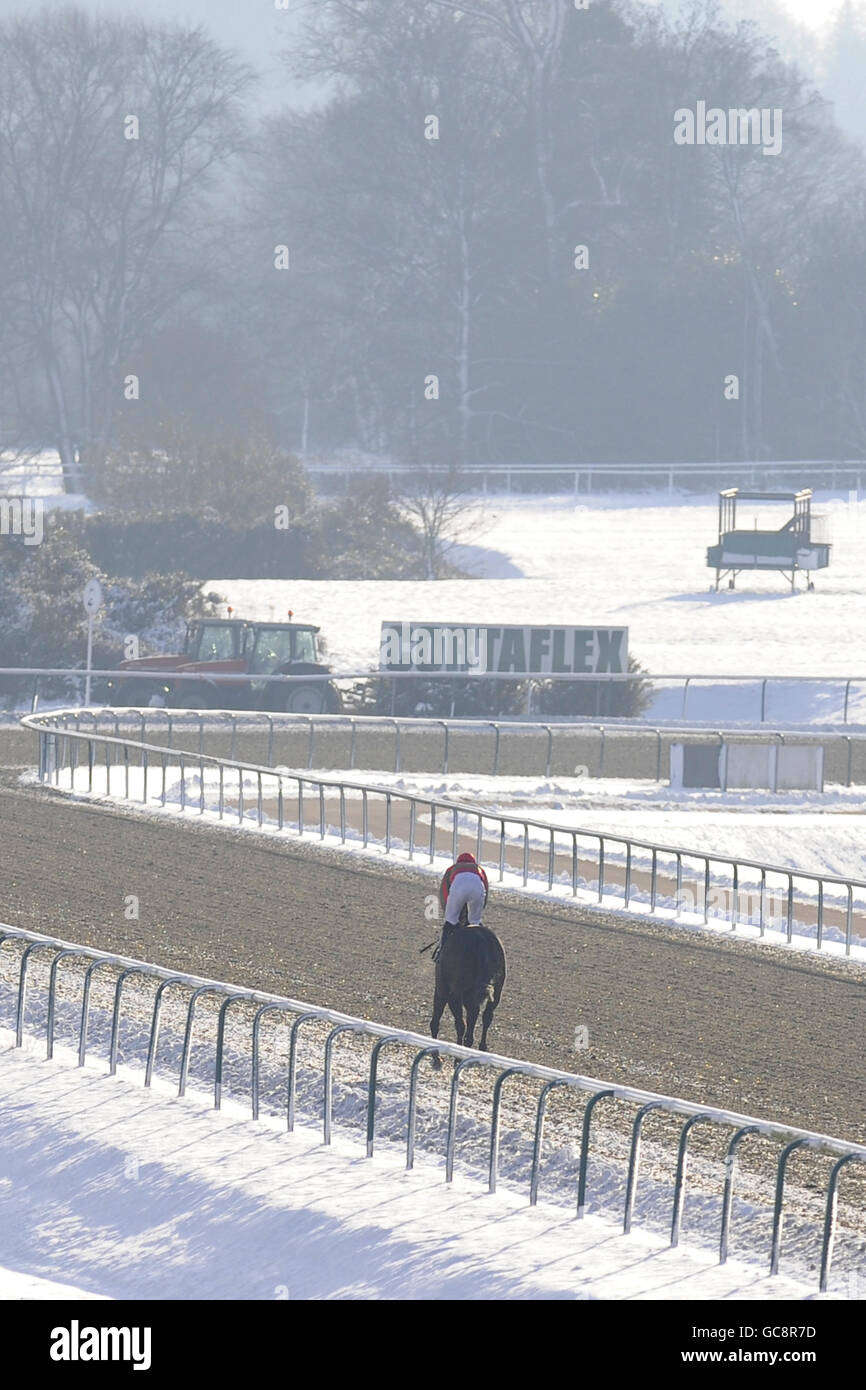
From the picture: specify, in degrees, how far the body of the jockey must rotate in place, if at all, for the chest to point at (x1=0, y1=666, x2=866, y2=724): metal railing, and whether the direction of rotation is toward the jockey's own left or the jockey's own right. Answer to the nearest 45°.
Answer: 0° — they already face it

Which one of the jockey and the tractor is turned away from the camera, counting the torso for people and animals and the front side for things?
the jockey

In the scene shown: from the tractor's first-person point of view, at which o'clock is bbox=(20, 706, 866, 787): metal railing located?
The metal railing is roughly at 8 o'clock from the tractor.

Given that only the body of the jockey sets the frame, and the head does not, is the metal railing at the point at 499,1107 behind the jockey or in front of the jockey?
behind

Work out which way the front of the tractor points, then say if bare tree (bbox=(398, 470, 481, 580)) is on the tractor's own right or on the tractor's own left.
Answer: on the tractor's own right

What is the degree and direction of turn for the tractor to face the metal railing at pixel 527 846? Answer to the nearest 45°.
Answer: approximately 90° to its left

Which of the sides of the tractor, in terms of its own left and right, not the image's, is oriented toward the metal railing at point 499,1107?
left

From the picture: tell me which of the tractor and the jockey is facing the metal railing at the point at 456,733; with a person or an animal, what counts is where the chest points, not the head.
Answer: the jockey

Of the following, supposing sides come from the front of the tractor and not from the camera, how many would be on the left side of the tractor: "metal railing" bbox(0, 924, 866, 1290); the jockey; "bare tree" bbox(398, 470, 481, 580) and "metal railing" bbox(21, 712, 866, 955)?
3

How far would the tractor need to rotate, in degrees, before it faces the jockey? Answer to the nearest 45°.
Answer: approximately 90° to its left

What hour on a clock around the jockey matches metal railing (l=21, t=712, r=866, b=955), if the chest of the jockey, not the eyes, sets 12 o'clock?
The metal railing is roughly at 12 o'clock from the jockey.

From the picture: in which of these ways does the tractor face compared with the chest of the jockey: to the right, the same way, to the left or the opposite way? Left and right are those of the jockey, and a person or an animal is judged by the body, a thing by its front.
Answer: to the left

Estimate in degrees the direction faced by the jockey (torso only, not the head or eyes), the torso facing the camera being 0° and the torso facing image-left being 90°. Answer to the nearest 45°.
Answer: approximately 180°

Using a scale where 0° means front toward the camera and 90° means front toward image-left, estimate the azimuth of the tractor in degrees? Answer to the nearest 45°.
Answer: approximately 90°
